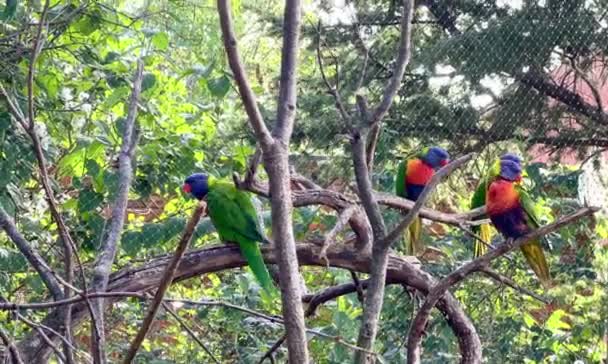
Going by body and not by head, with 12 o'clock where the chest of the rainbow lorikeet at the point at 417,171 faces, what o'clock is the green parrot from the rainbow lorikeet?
The green parrot is roughly at 3 o'clock from the rainbow lorikeet.

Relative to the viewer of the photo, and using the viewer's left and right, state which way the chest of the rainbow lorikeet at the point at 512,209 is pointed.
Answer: facing the viewer and to the left of the viewer

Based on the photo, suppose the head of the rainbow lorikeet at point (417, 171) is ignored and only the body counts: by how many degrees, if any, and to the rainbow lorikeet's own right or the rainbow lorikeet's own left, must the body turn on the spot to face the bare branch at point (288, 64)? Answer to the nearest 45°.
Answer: approximately 45° to the rainbow lorikeet's own right

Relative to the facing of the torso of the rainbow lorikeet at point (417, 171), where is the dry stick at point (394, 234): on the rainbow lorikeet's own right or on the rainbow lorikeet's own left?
on the rainbow lorikeet's own right

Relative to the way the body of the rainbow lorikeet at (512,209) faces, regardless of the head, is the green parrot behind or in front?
in front

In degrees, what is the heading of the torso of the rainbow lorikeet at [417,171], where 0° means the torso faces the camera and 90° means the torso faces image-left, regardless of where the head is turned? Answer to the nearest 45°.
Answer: approximately 315°

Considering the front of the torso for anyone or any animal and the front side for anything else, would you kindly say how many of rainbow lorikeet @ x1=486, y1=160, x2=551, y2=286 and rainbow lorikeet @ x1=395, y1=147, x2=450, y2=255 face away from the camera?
0

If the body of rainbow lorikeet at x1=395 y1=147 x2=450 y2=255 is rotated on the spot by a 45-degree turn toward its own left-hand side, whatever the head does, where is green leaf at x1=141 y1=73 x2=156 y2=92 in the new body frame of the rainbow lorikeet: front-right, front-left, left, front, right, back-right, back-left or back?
back-right

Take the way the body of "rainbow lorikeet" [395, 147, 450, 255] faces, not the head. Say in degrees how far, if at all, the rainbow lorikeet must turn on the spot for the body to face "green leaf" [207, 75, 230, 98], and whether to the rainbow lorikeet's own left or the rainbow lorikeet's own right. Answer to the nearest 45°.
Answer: approximately 90° to the rainbow lorikeet's own right
